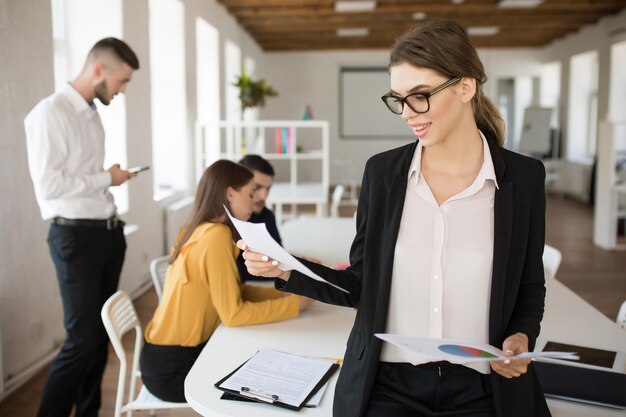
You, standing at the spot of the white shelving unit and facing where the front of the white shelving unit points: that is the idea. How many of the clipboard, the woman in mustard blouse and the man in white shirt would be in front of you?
3

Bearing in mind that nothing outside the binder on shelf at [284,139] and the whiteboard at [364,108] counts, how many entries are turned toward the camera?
2

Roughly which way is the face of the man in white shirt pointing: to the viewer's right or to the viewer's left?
to the viewer's right

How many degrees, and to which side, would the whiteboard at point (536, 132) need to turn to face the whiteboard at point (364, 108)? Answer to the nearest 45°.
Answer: approximately 90° to its right

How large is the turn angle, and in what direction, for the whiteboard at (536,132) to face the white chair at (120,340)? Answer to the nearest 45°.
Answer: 0° — it already faces it

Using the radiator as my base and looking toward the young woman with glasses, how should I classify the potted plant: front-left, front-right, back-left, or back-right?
back-left

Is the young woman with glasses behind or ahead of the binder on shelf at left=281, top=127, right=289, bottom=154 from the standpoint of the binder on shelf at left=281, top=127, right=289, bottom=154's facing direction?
ahead

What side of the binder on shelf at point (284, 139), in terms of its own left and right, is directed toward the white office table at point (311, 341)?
front

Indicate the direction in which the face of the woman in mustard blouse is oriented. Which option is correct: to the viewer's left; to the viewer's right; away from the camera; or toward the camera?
to the viewer's right

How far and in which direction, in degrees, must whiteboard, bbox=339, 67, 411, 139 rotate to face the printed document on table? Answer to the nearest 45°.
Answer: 0° — it already faces it

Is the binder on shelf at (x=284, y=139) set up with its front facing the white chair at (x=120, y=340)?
yes

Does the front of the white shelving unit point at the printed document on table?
yes
